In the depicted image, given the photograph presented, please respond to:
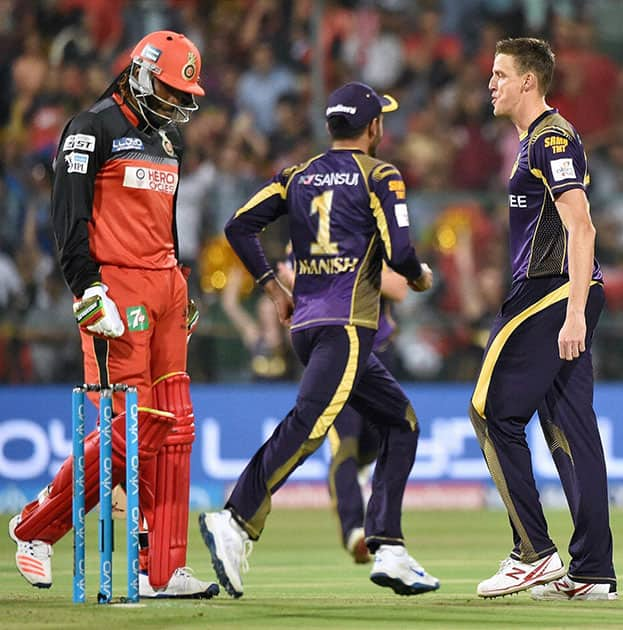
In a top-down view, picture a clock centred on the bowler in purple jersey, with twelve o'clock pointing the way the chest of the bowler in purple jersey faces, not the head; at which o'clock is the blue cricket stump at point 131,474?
The blue cricket stump is roughly at 11 o'clock from the bowler in purple jersey.

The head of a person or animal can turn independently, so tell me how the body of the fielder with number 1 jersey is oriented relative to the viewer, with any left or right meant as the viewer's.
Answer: facing away from the viewer and to the right of the viewer

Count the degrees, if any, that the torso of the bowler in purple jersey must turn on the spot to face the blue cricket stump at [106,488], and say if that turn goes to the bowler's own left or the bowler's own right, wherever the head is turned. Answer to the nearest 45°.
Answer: approximately 45° to the bowler's own left
